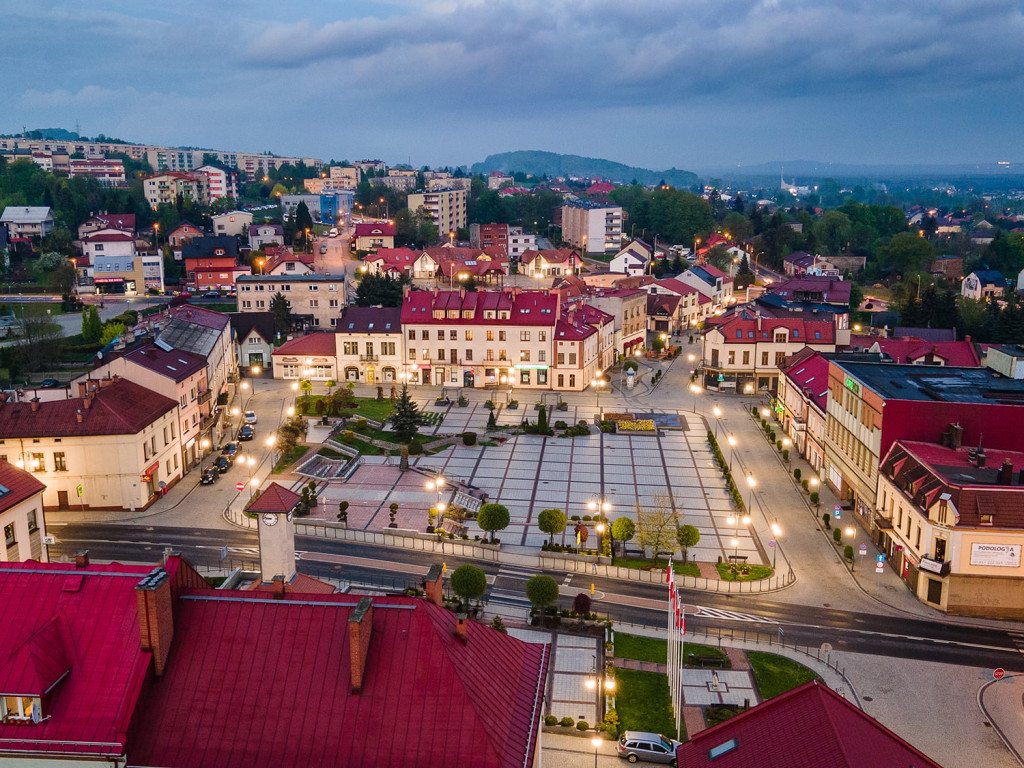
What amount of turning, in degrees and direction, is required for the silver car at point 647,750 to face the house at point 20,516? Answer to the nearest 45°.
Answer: approximately 180°

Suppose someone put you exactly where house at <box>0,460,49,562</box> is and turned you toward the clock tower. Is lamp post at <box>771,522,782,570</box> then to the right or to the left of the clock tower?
left

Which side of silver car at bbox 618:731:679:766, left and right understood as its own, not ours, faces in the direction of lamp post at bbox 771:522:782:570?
left

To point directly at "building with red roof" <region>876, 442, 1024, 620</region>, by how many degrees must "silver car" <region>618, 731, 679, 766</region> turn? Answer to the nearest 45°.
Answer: approximately 45° to its left

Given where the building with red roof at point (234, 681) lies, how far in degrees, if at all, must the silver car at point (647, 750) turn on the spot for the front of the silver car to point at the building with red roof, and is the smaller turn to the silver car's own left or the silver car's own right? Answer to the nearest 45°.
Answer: approximately 135° to the silver car's own right

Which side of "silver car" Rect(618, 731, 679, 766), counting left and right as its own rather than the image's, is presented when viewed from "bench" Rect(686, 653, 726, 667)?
left

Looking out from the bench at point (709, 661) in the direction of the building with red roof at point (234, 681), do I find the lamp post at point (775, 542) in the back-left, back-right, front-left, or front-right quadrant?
back-right

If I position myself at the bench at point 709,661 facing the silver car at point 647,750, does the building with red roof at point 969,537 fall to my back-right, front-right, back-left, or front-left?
back-left

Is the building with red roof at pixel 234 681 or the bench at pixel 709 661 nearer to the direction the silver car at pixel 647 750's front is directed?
the bench

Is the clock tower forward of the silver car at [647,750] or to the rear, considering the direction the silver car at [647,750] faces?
to the rear

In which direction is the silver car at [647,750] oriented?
to the viewer's right
